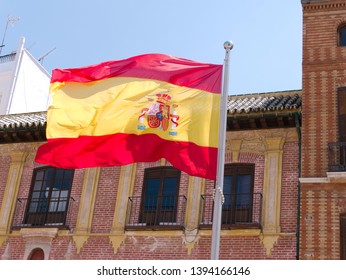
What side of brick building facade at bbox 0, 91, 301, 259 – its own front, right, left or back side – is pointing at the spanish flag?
front

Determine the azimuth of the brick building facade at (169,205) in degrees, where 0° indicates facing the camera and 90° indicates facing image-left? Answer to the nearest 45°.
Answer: approximately 0°

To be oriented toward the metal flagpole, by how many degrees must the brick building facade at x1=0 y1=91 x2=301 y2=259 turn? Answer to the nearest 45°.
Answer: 0° — it already faces it
